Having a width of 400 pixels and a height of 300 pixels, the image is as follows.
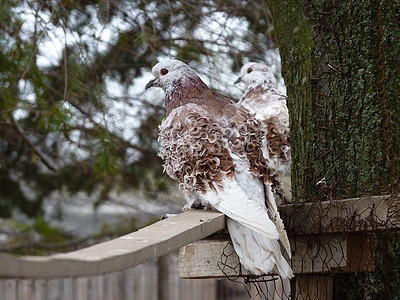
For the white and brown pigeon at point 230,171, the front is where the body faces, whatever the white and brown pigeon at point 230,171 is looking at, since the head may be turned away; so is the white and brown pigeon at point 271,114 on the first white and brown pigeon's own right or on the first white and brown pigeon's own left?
on the first white and brown pigeon's own right

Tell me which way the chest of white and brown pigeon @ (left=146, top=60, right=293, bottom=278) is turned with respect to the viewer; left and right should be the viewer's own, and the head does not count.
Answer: facing away from the viewer and to the left of the viewer
